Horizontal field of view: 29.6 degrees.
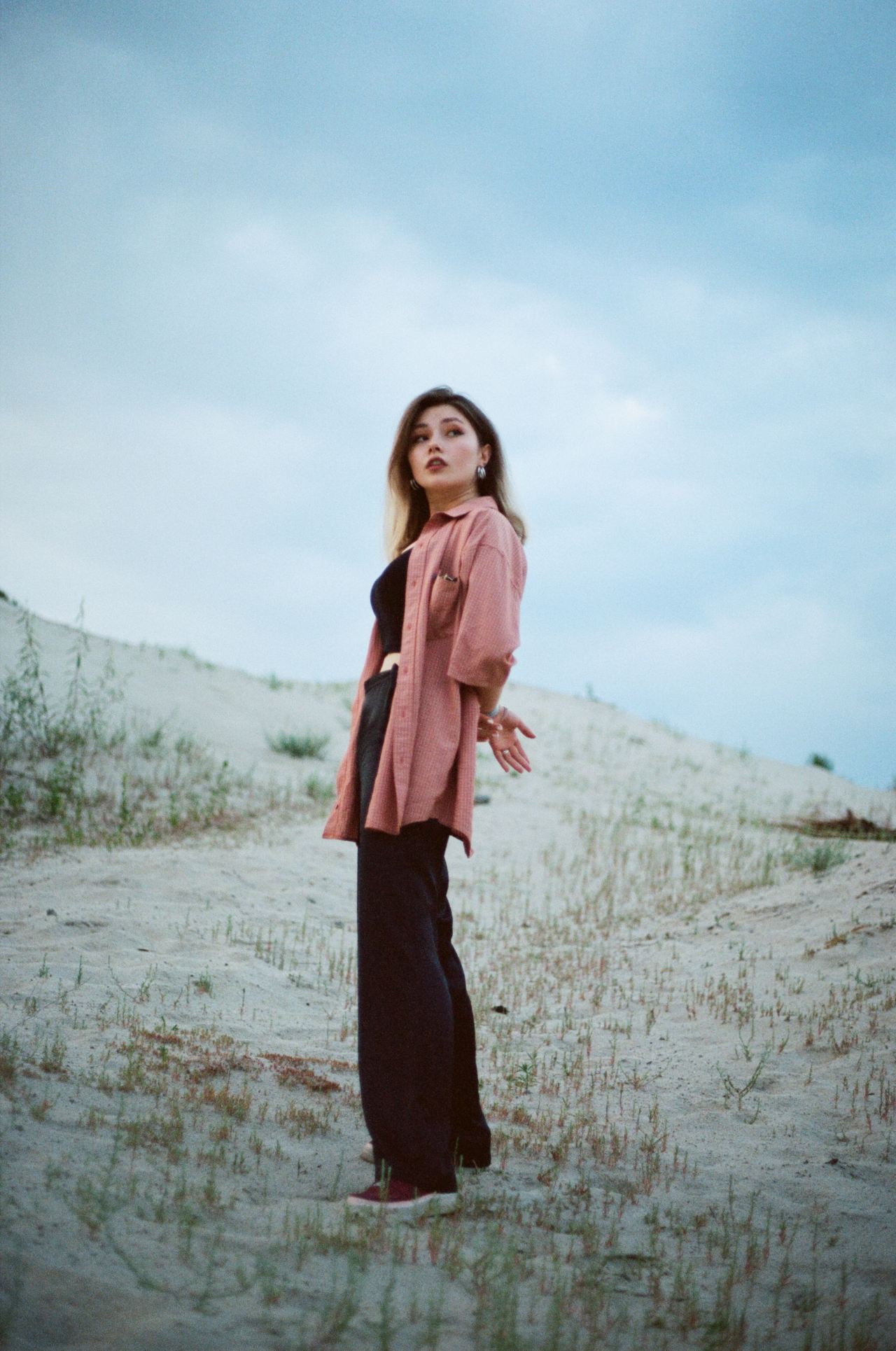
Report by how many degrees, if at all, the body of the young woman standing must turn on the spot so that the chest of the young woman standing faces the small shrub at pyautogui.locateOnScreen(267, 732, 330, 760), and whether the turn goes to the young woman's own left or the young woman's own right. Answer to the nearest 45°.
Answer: approximately 90° to the young woman's own right

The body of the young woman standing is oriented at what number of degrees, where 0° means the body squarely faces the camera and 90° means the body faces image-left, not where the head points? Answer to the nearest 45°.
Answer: approximately 90°

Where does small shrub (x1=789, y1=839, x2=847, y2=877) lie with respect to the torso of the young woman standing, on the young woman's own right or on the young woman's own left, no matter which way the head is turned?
on the young woman's own right
